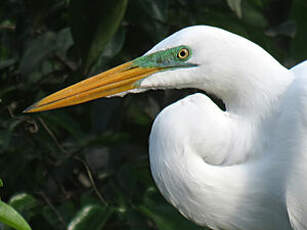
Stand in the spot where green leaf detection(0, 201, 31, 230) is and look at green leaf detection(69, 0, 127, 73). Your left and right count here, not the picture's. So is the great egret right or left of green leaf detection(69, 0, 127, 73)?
right

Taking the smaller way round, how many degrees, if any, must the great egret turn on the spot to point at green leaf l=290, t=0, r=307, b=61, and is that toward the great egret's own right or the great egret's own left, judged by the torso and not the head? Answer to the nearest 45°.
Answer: approximately 135° to the great egret's own right

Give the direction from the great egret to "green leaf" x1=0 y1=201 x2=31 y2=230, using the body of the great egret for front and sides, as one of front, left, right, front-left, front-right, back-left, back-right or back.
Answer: front-left

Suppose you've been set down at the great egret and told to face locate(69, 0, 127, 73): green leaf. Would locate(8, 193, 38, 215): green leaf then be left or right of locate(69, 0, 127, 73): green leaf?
left

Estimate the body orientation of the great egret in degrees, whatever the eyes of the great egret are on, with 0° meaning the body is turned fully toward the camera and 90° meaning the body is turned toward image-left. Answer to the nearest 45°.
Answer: approximately 90°

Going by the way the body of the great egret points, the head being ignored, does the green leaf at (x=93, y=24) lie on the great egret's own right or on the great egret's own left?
on the great egret's own right

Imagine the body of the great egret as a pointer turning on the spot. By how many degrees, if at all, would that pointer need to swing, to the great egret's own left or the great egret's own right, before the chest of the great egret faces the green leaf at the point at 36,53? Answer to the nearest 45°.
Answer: approximately 45° to the great egret's own right
